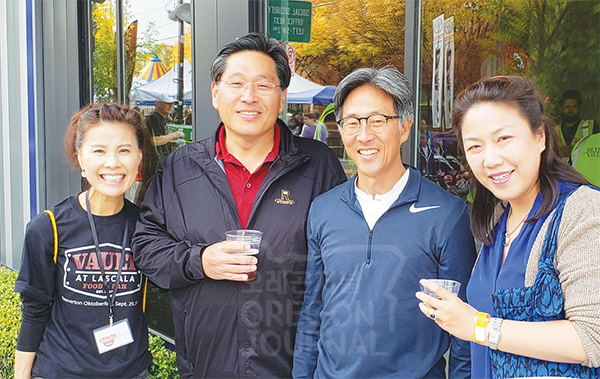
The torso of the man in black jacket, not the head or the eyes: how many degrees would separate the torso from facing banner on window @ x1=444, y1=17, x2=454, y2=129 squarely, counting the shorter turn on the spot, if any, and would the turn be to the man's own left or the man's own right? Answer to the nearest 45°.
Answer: approximately 135° to the man's own left

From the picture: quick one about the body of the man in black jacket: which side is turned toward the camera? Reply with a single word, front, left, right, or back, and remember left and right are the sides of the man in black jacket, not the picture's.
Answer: front

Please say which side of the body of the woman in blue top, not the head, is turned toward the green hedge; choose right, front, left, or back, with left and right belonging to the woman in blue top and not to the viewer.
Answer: right

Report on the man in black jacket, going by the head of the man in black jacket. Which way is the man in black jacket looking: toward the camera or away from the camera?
toward the camera

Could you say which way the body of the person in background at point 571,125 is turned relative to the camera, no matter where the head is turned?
toward the camera

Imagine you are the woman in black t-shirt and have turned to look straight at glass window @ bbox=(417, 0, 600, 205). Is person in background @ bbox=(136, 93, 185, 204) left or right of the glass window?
left

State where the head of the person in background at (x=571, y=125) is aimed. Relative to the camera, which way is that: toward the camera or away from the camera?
toward the camera

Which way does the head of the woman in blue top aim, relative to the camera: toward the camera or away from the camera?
toward the camera
